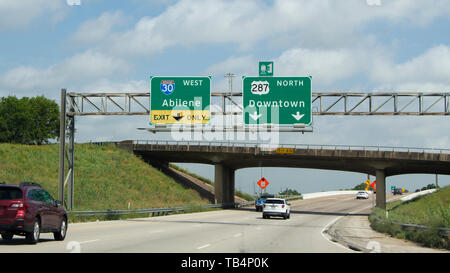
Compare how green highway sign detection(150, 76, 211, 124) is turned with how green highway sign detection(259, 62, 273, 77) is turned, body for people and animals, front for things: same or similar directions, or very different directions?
same or similar directions

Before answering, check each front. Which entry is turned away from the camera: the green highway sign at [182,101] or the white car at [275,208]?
the white car

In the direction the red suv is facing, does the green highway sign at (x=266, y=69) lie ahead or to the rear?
ahead

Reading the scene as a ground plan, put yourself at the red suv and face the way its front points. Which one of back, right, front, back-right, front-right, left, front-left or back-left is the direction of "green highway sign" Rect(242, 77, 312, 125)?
front

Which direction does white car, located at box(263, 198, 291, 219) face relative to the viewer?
away from the camera

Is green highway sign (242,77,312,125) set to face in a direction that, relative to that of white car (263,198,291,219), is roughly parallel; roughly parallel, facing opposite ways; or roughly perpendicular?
roughly parallel, facing opposite ways

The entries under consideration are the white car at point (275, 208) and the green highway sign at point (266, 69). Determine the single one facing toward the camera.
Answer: the green highway sign

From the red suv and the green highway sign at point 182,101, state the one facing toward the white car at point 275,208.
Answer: the red suv

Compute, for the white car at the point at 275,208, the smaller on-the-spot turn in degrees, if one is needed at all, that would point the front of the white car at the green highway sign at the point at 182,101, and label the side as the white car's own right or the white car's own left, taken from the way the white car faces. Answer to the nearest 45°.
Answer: approximately 135° to the white car's own left

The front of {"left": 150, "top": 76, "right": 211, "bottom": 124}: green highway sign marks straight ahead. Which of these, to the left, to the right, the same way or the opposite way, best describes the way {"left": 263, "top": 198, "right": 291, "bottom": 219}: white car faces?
the opposite way

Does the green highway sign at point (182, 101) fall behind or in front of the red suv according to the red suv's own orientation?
in front

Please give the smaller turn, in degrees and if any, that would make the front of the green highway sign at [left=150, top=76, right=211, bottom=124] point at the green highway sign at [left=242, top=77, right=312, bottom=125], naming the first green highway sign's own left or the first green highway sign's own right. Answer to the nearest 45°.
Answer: approximately 90° to the first green highway sign's own left

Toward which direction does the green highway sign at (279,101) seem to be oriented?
toward the camera

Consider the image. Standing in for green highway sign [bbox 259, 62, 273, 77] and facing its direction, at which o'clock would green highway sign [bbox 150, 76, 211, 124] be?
green highway sign [bbox 150, 76, 211, 124] is roughly at 3 o'clock from green highway sign [bbox 259, 62, 273, 77].

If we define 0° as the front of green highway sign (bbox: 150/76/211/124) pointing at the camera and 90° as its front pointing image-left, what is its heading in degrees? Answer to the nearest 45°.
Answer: approximately 0°

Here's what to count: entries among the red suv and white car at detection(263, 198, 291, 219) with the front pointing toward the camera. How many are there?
0

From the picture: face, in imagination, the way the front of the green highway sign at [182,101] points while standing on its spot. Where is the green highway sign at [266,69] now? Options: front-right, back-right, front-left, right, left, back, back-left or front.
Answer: left
